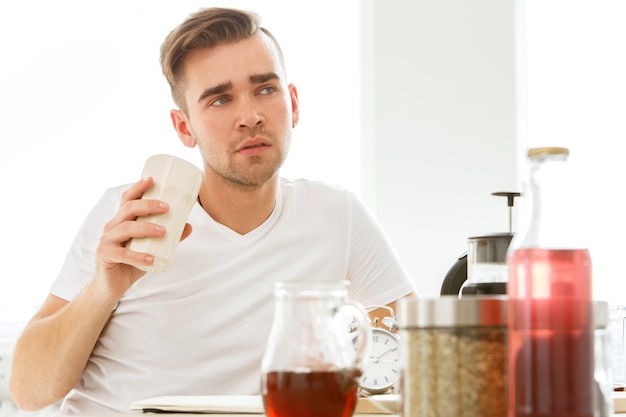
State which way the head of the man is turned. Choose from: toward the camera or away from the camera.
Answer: toward the camera

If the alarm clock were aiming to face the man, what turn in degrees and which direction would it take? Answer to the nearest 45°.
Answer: approximately 135° to its right

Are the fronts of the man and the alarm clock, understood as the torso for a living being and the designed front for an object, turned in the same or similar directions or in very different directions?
same or similar directions

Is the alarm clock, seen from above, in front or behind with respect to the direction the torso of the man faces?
in front

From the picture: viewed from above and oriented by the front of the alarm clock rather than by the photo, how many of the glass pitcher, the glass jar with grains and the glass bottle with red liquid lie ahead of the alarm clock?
3

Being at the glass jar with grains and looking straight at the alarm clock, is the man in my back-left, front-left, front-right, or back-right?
front-left

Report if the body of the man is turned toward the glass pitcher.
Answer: yes

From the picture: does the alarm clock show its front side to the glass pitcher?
yes

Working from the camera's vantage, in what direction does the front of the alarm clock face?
facing the viewer

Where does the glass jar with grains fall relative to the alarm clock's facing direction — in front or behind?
in front

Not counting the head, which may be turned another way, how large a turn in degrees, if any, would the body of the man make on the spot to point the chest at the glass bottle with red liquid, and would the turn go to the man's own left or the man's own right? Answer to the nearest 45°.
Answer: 0° — they already face it

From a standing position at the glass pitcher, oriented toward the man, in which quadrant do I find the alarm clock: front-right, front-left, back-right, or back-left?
front-right

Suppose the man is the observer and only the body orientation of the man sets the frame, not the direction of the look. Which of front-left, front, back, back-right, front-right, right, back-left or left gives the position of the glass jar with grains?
front

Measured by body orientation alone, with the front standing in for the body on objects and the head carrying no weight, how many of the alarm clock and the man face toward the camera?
2
